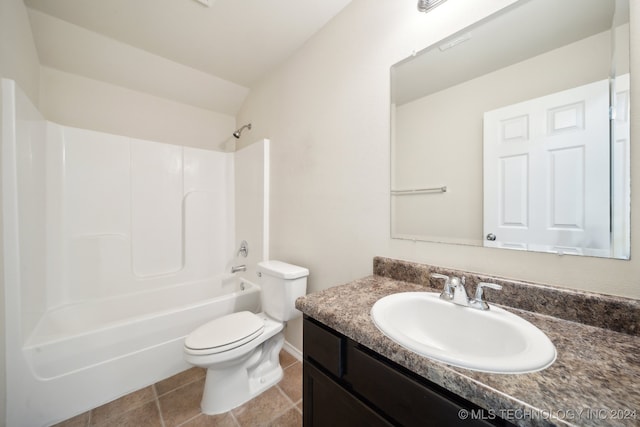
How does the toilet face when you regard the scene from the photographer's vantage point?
facing the viewer and to the left of the viewer

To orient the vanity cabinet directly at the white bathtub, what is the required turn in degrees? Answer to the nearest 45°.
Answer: approximately 45° to its right

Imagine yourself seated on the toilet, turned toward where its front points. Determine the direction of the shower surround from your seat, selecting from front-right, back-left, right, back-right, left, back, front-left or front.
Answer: right

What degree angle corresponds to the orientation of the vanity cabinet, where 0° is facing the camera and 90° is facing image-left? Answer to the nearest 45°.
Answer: approximately 45°

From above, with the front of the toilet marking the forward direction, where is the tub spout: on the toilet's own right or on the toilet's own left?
on the toilet's own right

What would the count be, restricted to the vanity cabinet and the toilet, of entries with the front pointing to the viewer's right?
0

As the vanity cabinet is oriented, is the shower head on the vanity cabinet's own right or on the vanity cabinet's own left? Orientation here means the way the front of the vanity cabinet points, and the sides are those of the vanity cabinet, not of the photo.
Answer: on the vanity cabinet's own right

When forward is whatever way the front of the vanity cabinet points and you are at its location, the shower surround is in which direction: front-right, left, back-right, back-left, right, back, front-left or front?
front-right

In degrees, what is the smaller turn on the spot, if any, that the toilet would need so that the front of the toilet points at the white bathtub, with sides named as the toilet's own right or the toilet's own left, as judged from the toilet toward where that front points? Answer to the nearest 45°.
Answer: approximately 45° to the toilet's own right

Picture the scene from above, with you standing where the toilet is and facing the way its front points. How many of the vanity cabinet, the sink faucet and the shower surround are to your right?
1

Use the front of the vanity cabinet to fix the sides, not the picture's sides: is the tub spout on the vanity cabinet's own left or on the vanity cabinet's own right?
on the vanity cabinet's own right

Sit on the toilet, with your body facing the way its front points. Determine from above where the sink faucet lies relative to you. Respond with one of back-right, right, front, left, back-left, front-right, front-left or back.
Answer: left
